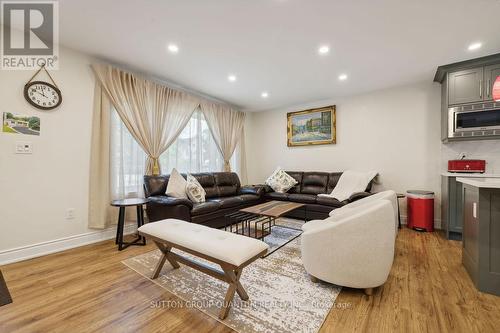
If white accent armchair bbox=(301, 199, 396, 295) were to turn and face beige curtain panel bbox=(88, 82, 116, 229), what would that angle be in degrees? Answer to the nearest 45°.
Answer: approximately 45° to its left

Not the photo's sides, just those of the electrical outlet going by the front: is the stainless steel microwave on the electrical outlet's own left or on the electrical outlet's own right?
on the electrical outlet's own left

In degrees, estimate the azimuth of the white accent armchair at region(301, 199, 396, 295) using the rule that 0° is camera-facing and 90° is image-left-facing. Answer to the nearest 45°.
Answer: approximately 135°

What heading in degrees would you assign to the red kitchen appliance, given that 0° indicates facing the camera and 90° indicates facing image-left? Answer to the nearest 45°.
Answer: approximately 0°

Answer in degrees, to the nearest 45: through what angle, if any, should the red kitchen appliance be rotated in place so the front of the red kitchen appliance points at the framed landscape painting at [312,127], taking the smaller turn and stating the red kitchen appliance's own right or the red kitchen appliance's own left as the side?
approximately 90° to the red kitchen appliance's own right

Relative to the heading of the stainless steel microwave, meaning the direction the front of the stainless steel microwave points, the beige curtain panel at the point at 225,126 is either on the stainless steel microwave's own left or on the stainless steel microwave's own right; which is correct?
on the stainless steel microwave's own right
